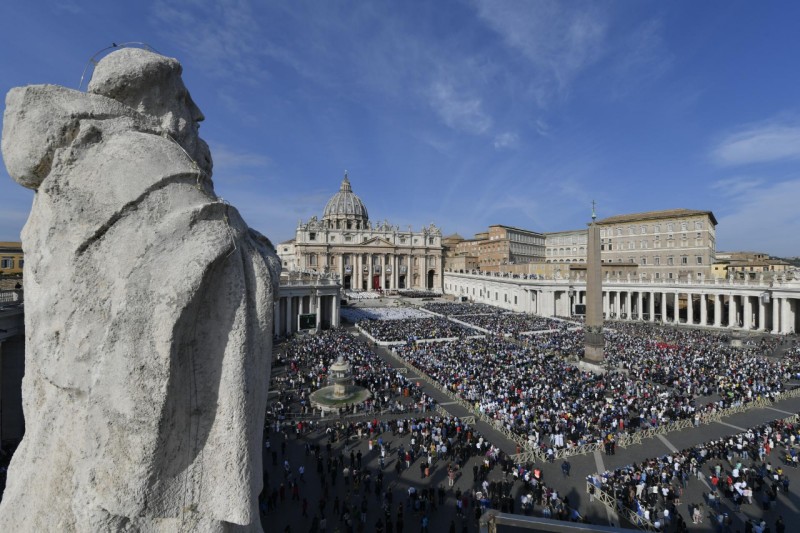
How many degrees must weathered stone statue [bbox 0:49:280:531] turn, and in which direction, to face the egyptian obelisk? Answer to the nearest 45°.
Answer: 0° — it already faces it

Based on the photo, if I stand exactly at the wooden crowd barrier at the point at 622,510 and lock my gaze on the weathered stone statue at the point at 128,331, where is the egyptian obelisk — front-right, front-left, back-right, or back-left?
back-right

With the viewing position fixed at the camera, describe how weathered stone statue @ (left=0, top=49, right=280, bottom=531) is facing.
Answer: facing away from the viewer and to the right of the viewer
